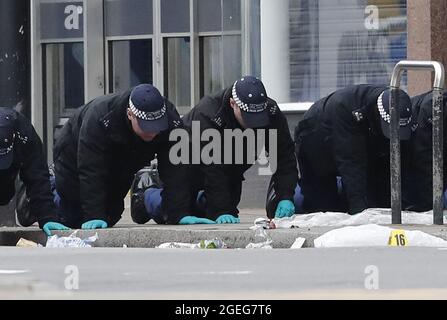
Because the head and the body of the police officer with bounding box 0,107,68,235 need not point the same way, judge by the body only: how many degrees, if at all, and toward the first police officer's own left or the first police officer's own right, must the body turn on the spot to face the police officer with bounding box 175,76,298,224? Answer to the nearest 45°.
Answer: approximately 90° to the first police officer's own left

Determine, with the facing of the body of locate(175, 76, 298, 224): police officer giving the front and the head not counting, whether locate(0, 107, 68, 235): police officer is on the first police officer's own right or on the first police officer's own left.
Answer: on the first police officer's own right

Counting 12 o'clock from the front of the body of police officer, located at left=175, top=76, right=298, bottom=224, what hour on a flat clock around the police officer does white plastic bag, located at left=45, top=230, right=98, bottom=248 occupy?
The white plastic bag is roughly at 2 o'clock from the police officer.

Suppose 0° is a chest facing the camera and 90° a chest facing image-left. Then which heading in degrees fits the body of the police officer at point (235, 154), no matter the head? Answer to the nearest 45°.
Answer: approximately 315°

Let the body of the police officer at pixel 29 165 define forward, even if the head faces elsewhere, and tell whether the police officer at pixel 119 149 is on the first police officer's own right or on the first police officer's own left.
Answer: on the first police officer's own left

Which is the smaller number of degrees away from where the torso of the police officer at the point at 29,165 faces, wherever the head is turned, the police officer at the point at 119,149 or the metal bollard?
the metal bollard

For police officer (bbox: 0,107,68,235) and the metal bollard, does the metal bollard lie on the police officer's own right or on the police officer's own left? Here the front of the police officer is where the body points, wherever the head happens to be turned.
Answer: on the police officer's own left

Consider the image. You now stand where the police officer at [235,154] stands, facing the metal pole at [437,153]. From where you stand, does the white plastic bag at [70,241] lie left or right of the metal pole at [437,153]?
right

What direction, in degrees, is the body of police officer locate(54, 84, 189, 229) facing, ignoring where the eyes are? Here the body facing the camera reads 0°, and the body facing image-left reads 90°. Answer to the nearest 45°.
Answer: approximately 315°

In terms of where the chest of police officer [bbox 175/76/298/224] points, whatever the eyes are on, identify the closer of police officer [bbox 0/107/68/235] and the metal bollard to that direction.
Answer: the metal bollard
